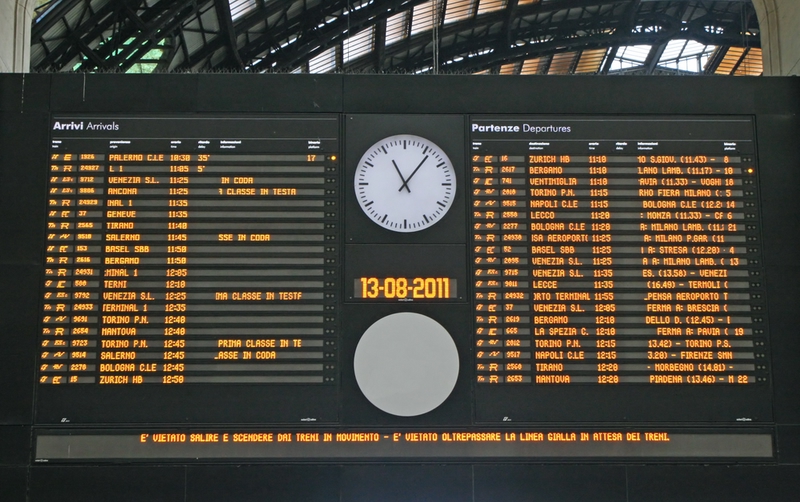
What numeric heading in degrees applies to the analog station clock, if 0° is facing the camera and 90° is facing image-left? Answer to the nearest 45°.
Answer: approximately 0°

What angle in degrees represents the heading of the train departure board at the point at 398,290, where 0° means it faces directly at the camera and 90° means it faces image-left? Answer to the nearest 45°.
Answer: approximately 0°
